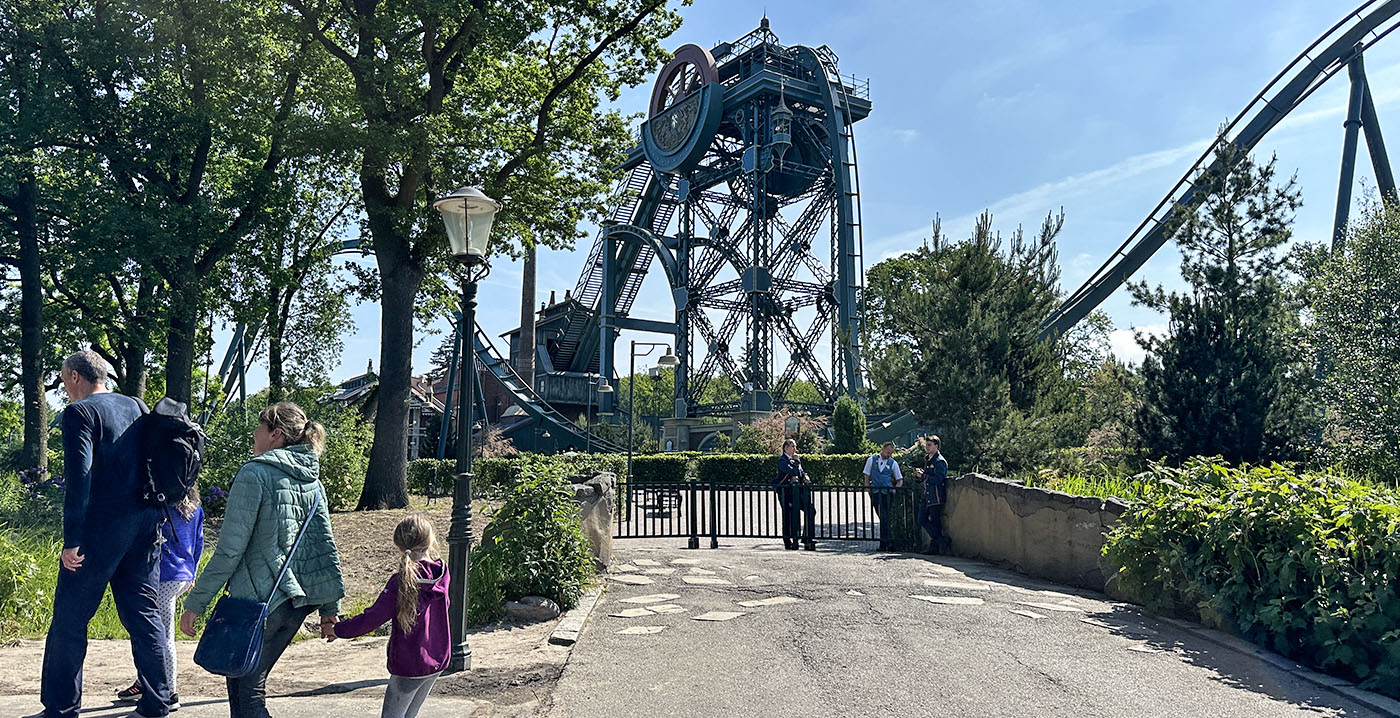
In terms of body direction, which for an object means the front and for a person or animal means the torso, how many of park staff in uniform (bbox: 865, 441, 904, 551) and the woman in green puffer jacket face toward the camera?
1

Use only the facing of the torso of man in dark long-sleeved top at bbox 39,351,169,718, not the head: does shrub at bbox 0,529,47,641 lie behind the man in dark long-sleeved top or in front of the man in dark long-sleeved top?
in front

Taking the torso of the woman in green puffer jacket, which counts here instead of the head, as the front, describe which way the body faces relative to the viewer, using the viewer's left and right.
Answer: facing away from the viewer and to the left of the viewer

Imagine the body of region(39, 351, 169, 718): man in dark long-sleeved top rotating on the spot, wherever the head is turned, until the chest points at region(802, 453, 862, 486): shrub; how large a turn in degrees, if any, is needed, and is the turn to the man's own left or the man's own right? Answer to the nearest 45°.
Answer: approximately 90° to the man's own right

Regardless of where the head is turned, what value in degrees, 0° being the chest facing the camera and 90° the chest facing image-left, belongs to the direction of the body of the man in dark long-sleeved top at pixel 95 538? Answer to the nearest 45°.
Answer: approximately 135°

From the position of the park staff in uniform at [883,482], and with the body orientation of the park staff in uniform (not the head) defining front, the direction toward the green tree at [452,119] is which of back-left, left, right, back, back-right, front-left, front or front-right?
right

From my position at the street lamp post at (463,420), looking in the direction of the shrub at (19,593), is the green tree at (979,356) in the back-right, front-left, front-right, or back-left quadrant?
back-right

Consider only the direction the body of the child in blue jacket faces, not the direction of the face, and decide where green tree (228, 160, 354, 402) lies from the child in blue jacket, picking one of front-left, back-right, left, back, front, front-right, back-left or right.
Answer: front-right

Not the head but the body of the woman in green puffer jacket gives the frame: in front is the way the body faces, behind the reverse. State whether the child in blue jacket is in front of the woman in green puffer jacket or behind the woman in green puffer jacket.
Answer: in front

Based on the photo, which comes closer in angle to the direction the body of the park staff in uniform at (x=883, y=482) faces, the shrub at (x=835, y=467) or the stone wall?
the stone wall

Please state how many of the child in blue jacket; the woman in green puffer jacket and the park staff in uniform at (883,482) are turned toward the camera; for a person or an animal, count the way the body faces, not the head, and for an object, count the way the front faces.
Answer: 1

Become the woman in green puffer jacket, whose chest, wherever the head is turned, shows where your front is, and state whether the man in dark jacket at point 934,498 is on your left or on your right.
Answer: on your right

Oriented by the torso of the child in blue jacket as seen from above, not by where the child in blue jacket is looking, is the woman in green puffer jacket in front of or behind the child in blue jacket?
behind

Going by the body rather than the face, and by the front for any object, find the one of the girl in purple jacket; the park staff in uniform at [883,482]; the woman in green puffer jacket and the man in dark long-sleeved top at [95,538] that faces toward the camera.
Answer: the park staff in uniform
